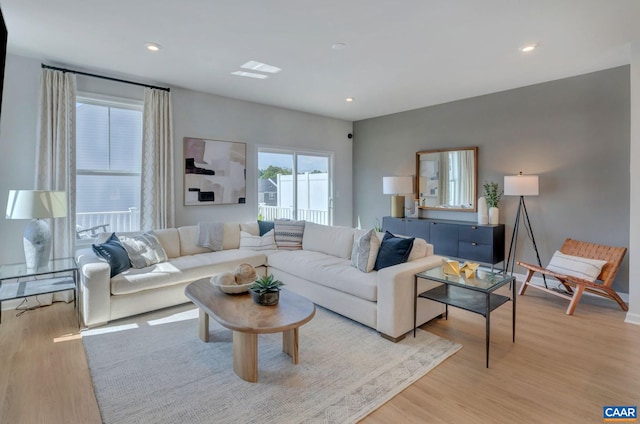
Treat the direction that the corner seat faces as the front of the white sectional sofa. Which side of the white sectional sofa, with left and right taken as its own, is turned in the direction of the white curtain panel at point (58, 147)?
right

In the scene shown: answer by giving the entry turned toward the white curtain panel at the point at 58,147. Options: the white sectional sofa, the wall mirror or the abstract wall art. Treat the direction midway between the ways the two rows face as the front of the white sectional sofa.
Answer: the wall mirror

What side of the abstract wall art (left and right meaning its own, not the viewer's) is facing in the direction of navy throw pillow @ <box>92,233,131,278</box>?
right

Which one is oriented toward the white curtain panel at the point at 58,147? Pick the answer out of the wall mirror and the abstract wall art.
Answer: the wall mirror

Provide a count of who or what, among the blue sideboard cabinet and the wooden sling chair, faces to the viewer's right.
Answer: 0

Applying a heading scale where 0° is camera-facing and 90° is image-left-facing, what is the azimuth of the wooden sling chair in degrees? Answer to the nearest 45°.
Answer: approximately 45°

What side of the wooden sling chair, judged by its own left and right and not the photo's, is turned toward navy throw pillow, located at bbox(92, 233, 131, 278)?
front

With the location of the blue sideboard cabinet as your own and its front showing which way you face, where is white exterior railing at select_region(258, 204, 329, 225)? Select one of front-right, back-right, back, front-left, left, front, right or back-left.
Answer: front-right

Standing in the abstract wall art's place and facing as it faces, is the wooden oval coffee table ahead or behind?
ahead

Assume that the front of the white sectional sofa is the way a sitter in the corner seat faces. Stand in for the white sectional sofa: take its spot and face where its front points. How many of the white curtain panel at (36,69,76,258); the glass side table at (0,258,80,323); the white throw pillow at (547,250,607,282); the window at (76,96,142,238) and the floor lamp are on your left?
2

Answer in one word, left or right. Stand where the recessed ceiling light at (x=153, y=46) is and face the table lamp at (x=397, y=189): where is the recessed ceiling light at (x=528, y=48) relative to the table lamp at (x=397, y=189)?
right

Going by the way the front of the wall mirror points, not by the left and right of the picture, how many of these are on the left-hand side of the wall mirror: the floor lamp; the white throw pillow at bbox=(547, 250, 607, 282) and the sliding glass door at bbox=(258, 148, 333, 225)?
2

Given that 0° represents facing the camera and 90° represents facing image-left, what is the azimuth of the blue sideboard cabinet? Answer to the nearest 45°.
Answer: approximately 45°

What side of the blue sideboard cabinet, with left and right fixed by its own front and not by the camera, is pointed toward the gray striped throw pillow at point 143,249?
front

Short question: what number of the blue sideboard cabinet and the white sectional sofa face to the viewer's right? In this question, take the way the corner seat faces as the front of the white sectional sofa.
0
